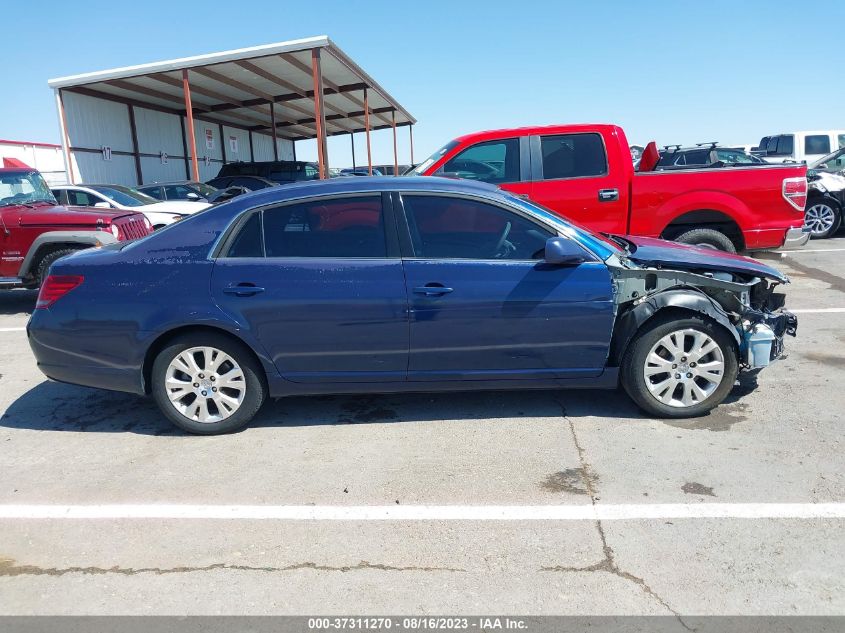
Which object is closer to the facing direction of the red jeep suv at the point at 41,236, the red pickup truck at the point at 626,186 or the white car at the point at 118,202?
the red pickup truck

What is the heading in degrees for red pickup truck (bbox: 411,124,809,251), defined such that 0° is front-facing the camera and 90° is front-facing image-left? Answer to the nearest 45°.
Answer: approximately 90°

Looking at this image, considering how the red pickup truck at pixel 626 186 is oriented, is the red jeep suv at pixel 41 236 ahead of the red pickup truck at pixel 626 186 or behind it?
ahead

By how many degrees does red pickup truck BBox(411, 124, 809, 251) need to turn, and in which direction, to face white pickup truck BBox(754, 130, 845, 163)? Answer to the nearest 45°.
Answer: approximately 90° to its right

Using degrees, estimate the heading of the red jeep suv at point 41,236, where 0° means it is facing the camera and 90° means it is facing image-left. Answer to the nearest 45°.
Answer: approximately 315°

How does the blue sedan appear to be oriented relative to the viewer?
to the viewer's right

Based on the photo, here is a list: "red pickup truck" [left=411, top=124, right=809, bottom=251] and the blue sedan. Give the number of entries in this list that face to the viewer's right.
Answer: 1

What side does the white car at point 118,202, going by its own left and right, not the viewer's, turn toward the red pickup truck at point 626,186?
front

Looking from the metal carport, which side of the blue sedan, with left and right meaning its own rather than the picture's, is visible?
left

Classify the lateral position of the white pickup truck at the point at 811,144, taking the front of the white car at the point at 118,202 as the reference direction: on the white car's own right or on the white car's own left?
on the white car's own left

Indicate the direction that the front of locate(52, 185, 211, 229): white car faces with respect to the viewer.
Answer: facing the viewer and to the right of the viewer
